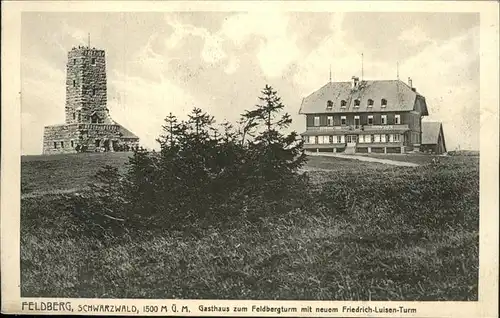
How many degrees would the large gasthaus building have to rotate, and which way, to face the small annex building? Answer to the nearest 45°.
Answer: approximately 90° to its left

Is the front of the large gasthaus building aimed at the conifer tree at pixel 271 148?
yes

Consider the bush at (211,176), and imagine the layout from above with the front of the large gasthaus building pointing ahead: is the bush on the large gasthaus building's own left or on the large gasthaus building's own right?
on the large gasthaus building's own right

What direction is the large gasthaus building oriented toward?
toward the camera

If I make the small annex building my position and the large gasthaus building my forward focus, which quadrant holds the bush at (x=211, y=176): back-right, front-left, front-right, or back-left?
front-left

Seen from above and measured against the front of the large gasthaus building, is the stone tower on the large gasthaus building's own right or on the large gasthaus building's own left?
on the large gasthaus building's own right
